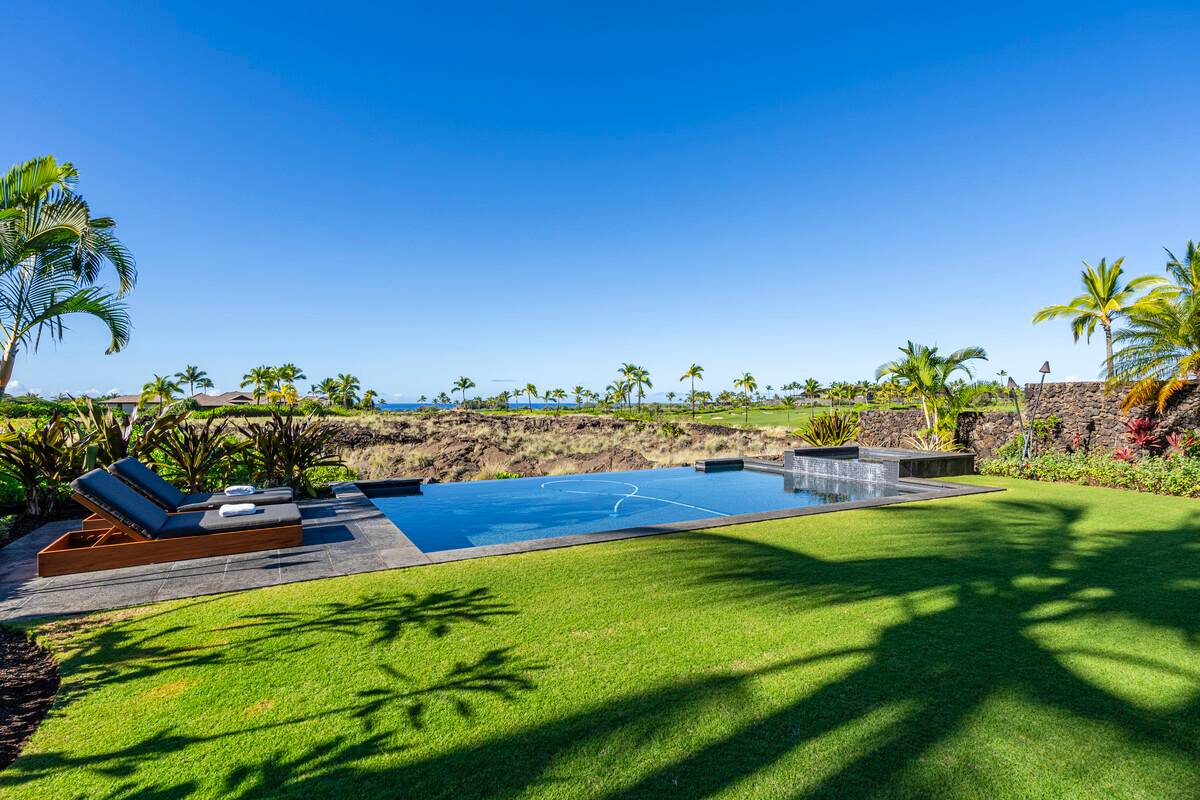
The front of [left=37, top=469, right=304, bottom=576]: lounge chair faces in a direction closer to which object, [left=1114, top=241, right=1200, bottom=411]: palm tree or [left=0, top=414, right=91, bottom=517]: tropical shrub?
the palm tree

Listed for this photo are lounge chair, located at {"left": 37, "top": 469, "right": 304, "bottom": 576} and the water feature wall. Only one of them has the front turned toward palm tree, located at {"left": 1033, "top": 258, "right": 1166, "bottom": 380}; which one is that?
the lounge chair

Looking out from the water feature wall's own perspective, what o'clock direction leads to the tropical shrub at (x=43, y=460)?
The tropical shrub is roughly at 12 o'clock from the water feature wall.

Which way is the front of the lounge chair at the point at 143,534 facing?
to the viewer's right

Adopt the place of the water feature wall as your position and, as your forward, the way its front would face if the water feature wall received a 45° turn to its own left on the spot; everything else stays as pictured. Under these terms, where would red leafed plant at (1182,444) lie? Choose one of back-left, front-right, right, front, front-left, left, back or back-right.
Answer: left

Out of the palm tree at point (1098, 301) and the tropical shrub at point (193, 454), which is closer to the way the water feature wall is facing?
the tropical shrub

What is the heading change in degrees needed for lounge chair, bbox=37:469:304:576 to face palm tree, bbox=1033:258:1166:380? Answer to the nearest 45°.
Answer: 0° — it already faces it

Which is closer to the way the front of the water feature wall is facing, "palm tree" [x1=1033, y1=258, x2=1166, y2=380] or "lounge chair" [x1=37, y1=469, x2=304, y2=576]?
the lounge chair

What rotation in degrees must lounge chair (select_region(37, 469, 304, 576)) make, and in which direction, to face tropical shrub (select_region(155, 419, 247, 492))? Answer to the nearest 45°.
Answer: approximately 90° to its left

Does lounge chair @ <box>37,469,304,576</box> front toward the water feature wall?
yes

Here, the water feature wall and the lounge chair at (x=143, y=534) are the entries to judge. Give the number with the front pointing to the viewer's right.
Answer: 1

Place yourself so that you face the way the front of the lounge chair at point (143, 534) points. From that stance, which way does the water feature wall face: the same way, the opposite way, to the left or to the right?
the opposite way

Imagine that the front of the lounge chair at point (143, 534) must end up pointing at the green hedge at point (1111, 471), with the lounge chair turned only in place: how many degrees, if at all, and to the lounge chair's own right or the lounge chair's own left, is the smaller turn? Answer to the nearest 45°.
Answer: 0° — it already faces it

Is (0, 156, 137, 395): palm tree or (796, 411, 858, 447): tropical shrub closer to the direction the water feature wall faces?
the palm tree
